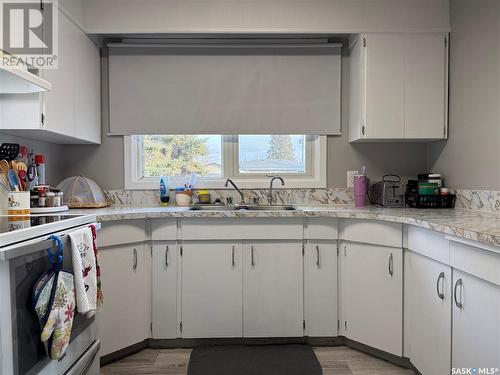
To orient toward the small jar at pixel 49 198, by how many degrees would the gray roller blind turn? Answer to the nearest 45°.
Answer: approximately 45° to its right

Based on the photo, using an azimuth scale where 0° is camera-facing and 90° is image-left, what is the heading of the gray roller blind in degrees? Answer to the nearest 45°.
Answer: approximately 0°

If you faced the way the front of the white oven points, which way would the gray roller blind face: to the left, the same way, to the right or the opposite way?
to the right

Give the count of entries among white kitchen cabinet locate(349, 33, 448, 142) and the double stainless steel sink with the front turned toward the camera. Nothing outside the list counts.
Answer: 2

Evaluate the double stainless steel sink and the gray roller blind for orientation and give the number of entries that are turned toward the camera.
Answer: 2

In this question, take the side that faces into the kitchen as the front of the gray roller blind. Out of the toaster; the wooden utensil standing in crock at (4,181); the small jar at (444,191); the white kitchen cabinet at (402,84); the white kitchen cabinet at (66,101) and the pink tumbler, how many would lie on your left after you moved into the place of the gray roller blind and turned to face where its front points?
4

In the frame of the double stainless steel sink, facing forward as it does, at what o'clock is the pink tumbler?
The pink tumbler is roughly at 9 o'clock from the double stainless steel sink.

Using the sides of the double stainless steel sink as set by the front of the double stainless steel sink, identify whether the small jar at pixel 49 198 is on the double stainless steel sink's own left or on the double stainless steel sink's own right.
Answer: on the double stainless steel sink's own right

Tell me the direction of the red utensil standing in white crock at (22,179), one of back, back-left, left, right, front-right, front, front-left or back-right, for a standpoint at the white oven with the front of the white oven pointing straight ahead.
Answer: back-left

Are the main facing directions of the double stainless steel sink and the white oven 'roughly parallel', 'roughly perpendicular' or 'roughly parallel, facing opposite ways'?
roughly perpendicular
